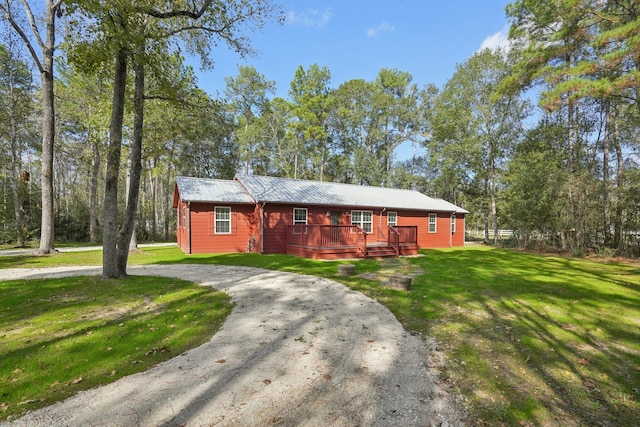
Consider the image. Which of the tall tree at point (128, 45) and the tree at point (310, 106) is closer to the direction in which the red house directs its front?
the tall tree

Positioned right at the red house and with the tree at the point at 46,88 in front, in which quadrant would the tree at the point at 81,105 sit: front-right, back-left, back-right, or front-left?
front-right

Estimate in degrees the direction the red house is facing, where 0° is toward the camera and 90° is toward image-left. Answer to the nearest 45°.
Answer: approximately 315°

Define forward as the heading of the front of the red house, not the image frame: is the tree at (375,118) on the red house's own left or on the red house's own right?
on the red house's own left

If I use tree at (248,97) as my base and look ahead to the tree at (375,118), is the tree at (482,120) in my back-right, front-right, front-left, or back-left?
front-right

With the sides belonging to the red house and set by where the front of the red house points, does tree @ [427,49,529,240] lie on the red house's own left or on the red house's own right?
on the red house's own left

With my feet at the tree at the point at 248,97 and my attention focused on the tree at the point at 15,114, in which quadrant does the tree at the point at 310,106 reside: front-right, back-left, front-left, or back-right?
back-left

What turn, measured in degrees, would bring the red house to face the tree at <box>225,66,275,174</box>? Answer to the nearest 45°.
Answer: approximately 135° to its left

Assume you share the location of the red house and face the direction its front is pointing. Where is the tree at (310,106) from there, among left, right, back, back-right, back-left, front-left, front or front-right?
back-left

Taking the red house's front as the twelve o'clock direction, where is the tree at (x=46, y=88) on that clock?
The tree is roughly at 4 o'clock from the red house.
